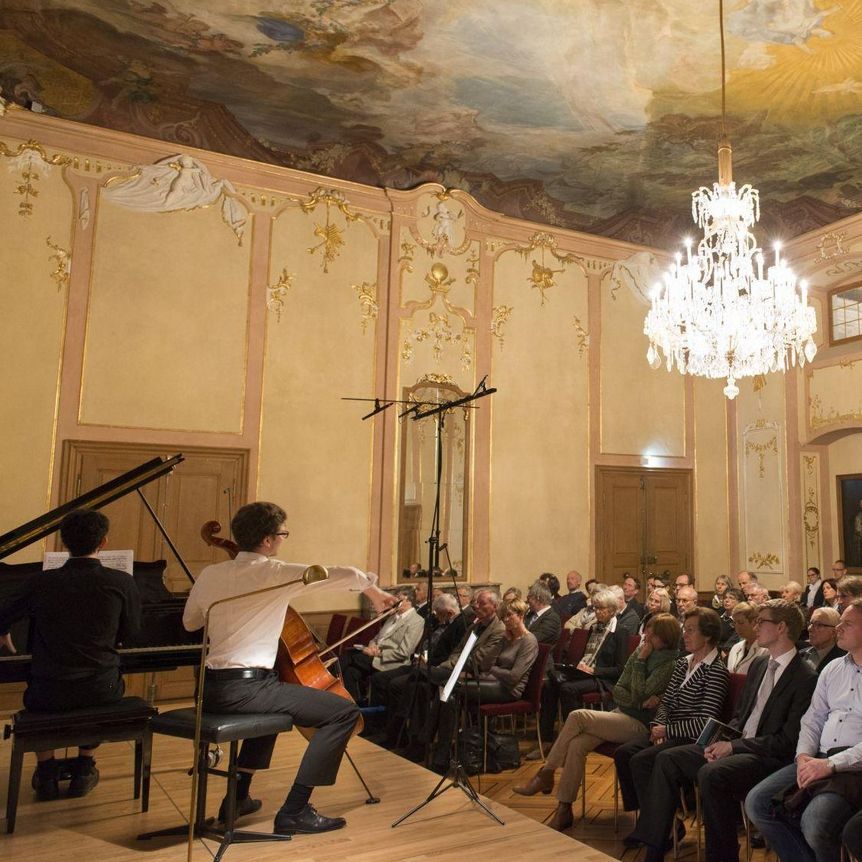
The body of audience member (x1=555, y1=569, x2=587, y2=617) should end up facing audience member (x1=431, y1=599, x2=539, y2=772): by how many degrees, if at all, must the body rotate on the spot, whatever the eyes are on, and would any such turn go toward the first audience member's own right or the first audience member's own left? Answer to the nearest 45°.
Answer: approximately 45° to the first audience member's own left

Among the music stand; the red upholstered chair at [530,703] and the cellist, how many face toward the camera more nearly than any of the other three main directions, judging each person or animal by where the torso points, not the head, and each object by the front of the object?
0

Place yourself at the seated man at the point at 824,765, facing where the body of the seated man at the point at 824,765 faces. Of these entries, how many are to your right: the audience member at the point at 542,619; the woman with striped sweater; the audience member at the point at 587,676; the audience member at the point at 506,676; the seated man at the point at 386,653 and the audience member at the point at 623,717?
6

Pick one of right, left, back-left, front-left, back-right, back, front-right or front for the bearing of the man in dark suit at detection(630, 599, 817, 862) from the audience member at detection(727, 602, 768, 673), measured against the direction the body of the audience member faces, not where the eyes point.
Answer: front-left

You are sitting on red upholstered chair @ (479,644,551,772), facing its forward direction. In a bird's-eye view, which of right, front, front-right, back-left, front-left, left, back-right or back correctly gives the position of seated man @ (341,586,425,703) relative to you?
front-right

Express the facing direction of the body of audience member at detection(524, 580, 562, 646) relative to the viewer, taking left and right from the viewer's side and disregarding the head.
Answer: facing the viewer and to the left of the viewer

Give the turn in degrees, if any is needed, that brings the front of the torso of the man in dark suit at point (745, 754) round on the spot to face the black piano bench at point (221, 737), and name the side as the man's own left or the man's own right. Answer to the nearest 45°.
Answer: approximately 45° to the man's own right

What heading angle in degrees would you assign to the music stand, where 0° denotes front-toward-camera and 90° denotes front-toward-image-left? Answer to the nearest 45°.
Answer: approximately 90°

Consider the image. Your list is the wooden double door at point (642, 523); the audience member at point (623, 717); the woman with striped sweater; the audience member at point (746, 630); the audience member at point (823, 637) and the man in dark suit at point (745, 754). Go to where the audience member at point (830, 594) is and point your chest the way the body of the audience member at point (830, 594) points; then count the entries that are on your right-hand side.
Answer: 1

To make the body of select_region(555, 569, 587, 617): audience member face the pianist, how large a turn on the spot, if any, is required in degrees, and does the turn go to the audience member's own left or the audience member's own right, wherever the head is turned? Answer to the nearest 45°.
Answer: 0° — they already face them

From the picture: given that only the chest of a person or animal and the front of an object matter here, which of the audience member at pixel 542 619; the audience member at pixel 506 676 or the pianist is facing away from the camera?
the pianist

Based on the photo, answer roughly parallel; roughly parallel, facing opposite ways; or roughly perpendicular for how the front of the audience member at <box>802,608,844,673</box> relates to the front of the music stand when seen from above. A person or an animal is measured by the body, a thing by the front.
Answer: roughly parallel

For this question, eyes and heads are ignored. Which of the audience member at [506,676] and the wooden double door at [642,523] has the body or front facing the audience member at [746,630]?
the wooden double door

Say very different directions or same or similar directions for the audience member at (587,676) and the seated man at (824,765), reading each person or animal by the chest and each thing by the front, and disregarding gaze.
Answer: same or similar directions

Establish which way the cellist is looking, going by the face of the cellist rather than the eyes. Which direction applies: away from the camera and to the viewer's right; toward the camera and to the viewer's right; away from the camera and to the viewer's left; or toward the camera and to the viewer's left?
away from the camera and to the viewer's right

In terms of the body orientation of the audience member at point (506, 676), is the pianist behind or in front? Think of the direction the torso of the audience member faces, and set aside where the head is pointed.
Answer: in front

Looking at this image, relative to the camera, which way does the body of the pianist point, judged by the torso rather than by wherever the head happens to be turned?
away from the camera

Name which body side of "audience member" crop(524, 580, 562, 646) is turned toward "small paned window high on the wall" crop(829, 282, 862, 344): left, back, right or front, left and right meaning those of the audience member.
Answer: back

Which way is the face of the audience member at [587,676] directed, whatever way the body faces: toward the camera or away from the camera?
toward the camera

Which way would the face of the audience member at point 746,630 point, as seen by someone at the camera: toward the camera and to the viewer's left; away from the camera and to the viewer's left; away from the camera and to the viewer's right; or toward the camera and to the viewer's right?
toward the camera and to the viewer's left
